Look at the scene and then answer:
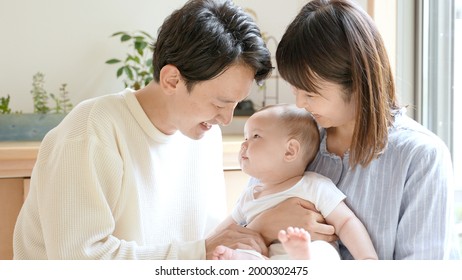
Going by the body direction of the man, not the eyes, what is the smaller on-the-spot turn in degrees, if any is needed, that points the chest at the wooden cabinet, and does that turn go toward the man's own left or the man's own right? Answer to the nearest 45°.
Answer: approximately 180°

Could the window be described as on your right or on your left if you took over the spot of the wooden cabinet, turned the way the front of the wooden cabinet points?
on your left

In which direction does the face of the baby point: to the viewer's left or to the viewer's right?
to the viewer's left

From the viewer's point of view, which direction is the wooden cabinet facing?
toward the camera

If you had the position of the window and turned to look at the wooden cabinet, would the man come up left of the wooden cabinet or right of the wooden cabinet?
left

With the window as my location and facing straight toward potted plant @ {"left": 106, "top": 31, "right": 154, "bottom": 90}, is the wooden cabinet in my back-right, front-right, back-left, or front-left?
front-left

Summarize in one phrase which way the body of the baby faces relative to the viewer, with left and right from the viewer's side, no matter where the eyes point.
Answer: facing the viewer and to the left of the viewer

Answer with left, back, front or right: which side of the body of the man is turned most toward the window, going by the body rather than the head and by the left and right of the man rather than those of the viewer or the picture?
left

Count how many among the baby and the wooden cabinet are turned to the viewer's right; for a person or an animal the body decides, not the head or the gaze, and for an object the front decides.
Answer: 0

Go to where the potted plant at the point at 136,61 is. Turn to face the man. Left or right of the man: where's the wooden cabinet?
right

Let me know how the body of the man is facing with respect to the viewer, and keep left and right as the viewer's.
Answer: facing the viewer and to the right of the viewer

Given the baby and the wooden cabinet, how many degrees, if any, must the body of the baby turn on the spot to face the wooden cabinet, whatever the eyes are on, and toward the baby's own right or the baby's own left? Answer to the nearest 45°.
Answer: approximately 90° to the baby's own right
